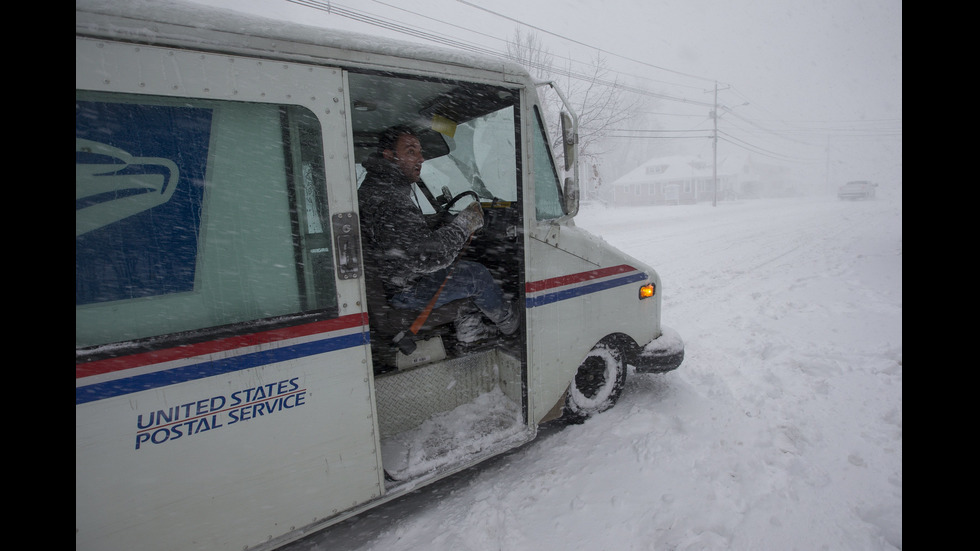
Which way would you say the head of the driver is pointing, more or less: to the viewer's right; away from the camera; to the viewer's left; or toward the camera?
to the viewer's right

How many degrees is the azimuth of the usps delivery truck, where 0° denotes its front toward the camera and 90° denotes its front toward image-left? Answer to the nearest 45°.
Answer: approximately 225°

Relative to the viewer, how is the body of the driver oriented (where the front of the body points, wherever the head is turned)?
to the viewer's right

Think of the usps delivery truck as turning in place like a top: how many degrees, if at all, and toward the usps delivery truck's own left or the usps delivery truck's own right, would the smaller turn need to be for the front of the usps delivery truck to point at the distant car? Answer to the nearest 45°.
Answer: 0° — it already faces it
